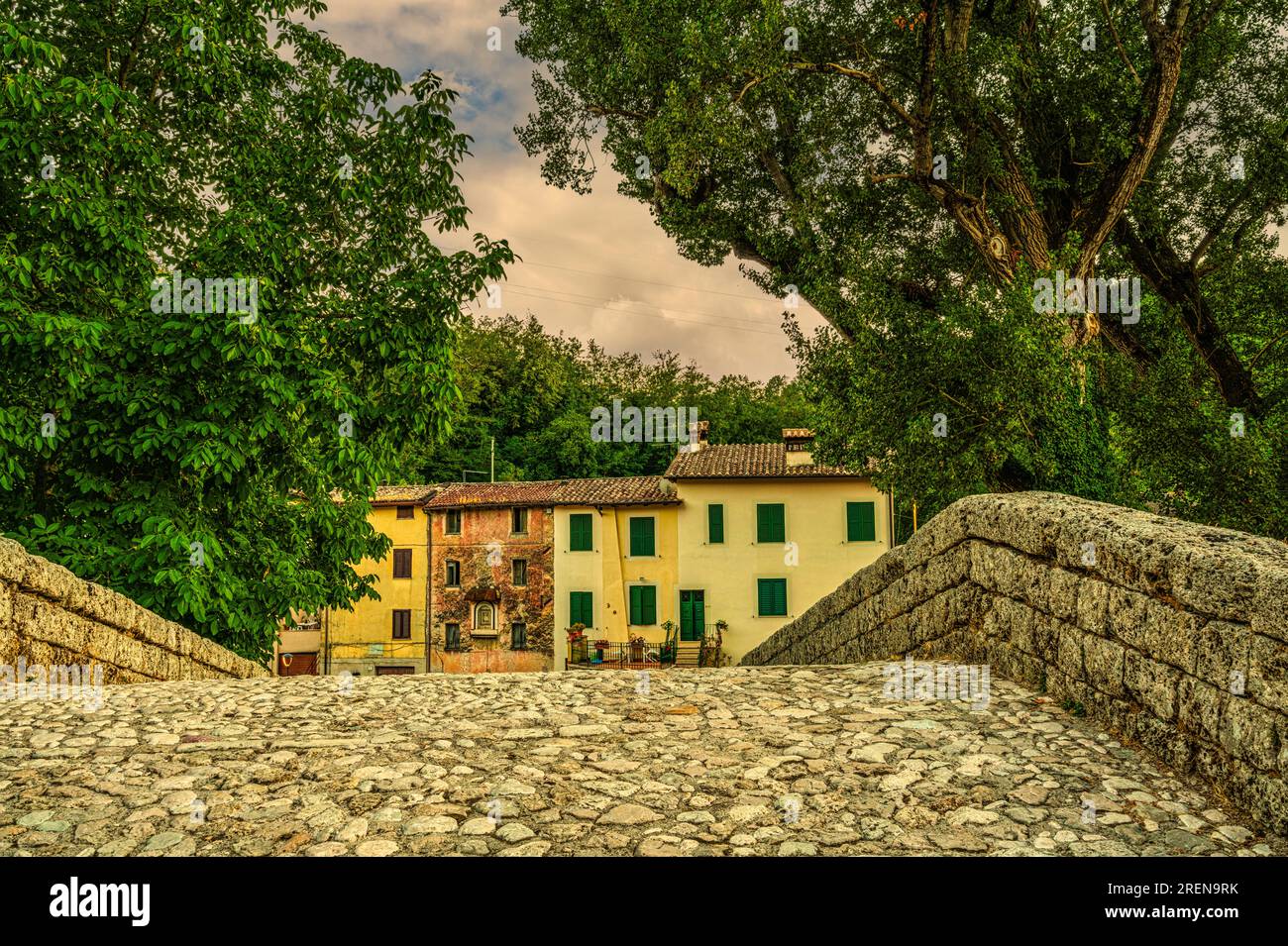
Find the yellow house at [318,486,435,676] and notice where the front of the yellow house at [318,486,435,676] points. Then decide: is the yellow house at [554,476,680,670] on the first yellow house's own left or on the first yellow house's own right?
on the first yellow house's own left

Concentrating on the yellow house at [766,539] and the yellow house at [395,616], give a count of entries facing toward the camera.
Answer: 2

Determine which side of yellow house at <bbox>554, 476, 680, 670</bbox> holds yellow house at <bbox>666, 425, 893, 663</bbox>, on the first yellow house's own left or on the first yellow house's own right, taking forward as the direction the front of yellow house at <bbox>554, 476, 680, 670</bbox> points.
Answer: on the first yellow house's own left

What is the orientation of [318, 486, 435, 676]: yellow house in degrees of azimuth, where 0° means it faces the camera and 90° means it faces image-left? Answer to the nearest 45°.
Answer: approximately 0°

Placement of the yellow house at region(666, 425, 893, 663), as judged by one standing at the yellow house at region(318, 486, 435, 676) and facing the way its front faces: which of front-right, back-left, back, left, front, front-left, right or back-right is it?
front-left

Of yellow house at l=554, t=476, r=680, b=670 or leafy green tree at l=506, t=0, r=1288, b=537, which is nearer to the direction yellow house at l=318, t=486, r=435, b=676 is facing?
the leafy green tree
